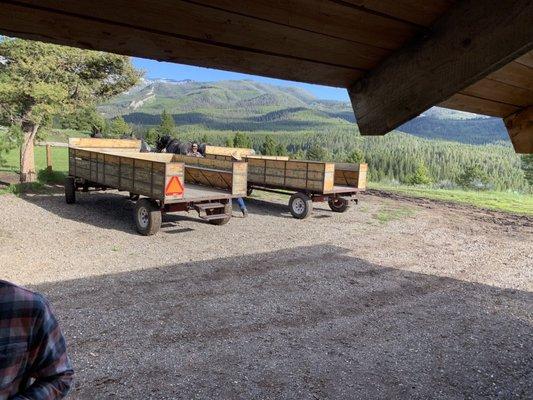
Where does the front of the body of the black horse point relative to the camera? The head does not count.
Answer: to the viewer's left

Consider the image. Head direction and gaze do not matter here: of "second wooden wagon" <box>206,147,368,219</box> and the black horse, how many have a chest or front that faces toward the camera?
0

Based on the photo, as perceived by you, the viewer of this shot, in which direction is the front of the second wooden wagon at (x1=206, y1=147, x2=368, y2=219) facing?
facing away from the viewer and to the left of the viewer

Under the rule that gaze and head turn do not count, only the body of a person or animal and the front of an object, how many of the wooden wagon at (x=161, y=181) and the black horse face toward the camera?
0

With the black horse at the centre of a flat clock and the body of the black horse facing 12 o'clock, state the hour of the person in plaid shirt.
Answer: The person in plaid shirt is roughly at 9 o'clock from the black horse.

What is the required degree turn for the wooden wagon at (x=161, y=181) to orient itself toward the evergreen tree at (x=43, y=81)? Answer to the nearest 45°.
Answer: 0° — it already faces it

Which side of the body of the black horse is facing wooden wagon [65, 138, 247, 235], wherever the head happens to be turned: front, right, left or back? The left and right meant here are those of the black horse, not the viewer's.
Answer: left

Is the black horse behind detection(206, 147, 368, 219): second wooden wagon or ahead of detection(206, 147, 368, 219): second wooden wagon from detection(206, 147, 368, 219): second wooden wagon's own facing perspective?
ahead

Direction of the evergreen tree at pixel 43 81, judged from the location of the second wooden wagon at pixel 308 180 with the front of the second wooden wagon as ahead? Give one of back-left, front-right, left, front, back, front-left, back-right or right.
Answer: front-left

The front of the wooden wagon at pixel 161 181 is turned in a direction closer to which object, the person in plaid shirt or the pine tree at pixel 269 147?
the pine tree

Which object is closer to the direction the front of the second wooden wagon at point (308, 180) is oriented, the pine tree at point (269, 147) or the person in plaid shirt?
the pine tree
